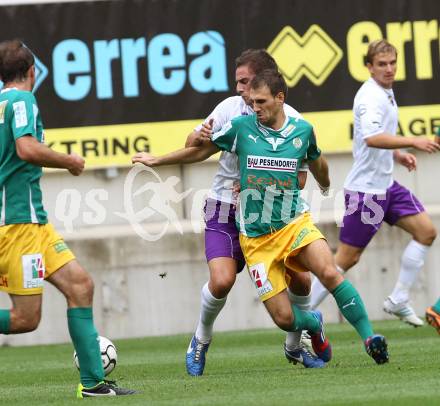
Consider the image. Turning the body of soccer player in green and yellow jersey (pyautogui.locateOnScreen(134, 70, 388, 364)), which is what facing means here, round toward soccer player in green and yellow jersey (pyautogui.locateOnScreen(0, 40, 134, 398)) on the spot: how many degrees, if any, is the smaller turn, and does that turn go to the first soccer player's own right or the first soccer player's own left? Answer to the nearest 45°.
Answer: approximately 45° to the first soccer player's own right

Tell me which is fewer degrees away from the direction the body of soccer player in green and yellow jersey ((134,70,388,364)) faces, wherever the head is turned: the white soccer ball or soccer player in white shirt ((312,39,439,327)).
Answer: the white soccer ball

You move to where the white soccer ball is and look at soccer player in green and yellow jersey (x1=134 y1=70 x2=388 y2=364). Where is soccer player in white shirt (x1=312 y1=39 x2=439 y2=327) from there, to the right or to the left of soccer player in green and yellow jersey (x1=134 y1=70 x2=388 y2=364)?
left

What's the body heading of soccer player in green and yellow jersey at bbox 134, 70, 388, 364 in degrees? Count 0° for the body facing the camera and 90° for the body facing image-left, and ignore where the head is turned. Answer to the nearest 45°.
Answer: approximately 0°

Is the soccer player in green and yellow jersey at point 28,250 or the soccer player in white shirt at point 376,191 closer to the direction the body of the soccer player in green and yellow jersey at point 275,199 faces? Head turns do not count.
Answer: the soccer player in green and yellow jersey

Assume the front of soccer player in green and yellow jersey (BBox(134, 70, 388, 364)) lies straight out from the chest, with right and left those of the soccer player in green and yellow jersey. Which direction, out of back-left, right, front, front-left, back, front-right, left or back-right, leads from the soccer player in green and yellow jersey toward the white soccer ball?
right

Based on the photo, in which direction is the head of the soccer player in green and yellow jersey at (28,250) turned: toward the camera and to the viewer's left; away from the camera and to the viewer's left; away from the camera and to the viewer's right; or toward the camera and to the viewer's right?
away from the camera and to the viewer's right
